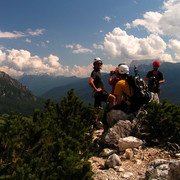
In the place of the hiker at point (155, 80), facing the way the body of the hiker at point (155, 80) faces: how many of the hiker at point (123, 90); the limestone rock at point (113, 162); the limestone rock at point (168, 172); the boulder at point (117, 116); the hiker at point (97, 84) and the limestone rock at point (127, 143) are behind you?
0

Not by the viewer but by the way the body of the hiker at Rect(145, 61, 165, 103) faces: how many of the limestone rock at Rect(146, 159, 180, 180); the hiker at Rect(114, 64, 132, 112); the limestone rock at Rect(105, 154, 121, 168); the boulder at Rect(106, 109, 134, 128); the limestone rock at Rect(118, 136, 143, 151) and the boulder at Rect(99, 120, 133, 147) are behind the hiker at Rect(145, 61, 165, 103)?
0

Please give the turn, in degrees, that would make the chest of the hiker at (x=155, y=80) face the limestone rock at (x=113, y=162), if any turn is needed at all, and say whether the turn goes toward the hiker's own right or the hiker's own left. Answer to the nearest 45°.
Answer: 0° — they already face it

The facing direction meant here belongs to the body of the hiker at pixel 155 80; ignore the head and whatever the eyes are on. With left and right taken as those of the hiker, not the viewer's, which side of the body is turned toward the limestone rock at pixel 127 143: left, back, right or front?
front

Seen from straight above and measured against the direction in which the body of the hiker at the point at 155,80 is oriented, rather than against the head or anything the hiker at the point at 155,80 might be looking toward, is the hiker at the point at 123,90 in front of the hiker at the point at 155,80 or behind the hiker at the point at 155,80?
in front

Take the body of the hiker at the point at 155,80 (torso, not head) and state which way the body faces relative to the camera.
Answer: toward the camera

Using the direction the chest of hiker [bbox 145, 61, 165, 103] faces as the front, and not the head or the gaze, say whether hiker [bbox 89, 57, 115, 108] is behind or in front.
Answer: in front

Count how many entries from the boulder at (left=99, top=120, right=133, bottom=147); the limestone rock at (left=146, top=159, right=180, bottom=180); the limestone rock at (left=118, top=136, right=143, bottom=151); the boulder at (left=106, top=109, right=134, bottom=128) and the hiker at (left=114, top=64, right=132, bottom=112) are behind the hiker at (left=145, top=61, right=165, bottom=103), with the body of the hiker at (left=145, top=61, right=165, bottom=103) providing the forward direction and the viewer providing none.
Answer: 0

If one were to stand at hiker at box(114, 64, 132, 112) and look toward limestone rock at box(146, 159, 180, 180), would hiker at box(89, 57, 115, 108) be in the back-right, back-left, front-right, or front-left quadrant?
back-right

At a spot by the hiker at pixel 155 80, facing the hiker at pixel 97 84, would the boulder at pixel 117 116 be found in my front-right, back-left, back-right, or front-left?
front-left

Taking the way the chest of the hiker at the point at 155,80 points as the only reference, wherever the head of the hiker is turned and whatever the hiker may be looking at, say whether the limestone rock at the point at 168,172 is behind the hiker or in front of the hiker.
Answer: in front

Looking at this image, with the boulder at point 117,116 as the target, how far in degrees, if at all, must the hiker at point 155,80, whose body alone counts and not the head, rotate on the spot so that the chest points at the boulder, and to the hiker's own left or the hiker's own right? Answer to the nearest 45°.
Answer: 0° — they already face it
